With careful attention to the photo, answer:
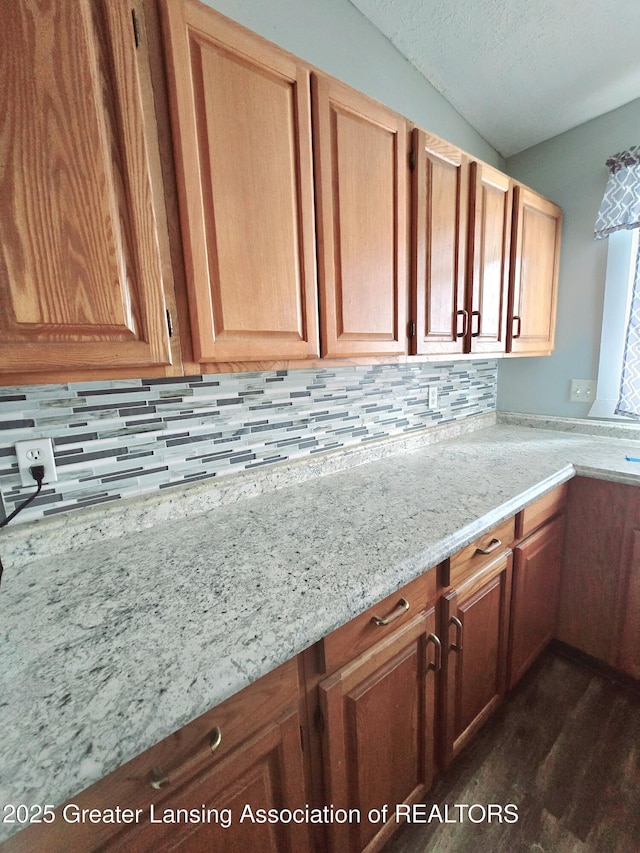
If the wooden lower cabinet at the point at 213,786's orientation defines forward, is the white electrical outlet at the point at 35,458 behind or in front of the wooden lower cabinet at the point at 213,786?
behind

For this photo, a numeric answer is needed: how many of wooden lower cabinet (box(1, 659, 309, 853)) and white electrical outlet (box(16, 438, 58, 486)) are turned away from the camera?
0

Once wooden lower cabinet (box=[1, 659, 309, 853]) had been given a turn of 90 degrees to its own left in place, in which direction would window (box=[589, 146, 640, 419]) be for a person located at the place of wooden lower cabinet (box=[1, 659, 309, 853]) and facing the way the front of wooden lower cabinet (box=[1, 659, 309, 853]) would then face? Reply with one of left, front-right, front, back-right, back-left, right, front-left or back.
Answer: front-right

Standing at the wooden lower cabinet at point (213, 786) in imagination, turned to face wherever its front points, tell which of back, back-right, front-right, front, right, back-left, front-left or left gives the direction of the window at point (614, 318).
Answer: front-left

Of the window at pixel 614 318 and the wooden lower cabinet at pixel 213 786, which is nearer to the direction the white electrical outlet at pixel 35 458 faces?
the wooden lower cabinet

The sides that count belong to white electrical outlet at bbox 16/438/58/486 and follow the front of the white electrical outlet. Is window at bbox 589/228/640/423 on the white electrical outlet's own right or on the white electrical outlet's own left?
on the white electrical outlet's own left

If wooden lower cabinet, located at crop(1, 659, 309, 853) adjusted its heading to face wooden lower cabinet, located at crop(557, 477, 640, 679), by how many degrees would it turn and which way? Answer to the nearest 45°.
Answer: approximately 45° to its left

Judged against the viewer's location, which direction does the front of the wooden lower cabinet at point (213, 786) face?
facing the viewer and to the right of the viewer

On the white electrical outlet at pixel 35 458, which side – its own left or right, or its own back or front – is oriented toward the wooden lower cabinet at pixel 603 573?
left

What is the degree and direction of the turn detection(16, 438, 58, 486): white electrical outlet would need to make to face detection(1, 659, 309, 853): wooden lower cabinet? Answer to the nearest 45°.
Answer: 0° — it already faces it

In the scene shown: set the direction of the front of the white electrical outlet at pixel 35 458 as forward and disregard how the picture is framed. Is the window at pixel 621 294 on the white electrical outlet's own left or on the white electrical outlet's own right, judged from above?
on the white electrical outlet's own left
